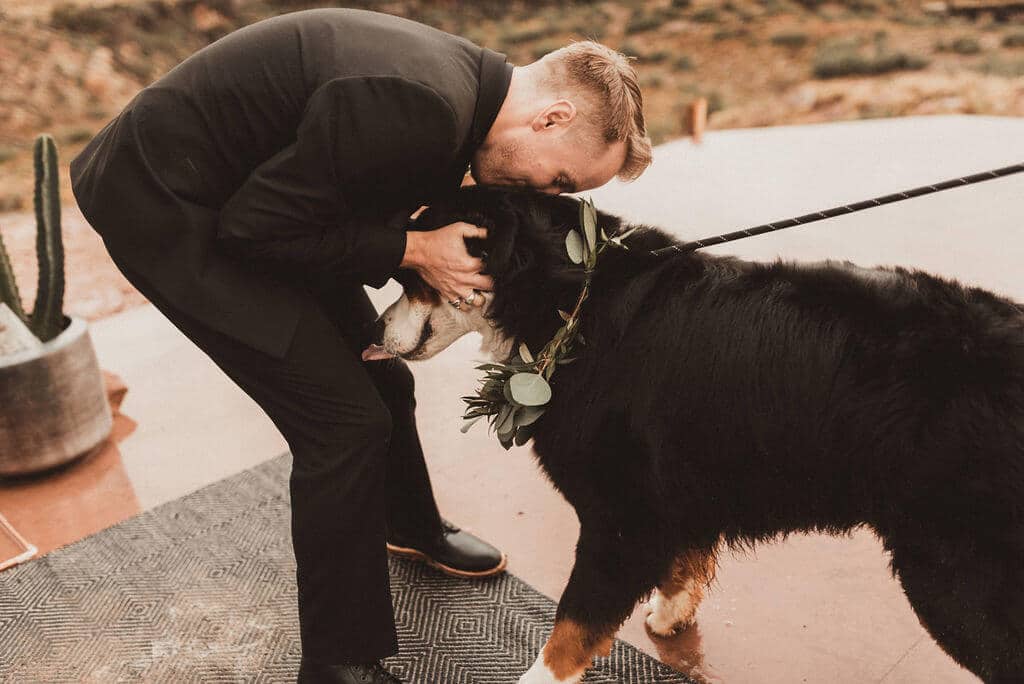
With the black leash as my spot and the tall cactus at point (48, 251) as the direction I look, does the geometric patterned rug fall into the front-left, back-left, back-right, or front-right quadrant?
front-left

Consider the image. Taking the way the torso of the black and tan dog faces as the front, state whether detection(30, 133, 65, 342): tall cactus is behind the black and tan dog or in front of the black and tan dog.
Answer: in front

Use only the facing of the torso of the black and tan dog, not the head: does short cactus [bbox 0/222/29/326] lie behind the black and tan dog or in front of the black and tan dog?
in front

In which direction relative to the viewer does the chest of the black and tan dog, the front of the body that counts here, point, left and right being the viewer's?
facing to the left of the viewer

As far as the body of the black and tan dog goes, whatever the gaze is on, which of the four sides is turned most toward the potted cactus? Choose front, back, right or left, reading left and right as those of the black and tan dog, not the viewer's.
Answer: front
